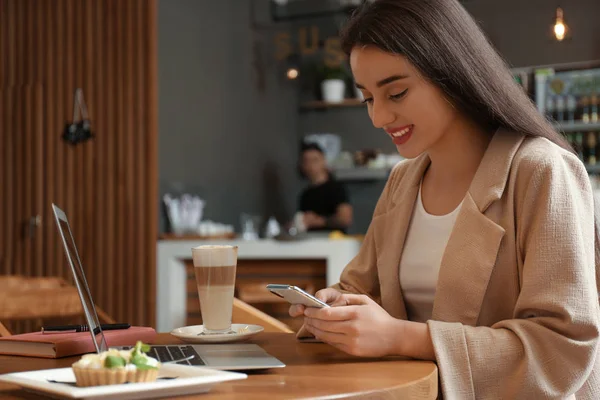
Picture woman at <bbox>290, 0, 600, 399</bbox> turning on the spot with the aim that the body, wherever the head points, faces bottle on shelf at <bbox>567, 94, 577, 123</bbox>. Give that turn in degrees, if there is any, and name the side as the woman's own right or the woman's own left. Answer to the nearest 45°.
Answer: approximately 135° to the woman's own right

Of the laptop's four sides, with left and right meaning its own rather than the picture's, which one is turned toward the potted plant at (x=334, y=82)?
left

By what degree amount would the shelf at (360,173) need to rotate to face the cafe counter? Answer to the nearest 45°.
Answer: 0° — it already faces it

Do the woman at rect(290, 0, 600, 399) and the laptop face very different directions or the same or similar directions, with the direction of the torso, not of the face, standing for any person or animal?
very different directions

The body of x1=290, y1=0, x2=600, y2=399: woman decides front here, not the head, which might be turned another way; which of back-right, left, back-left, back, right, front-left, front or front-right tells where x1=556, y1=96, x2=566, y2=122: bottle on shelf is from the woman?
back-right

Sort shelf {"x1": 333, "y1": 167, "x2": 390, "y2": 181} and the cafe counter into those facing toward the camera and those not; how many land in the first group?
2

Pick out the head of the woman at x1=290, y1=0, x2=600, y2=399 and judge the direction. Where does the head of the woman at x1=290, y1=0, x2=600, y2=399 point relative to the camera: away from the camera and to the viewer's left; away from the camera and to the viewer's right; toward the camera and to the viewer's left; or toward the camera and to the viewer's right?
toward the camera and to the viewer's left

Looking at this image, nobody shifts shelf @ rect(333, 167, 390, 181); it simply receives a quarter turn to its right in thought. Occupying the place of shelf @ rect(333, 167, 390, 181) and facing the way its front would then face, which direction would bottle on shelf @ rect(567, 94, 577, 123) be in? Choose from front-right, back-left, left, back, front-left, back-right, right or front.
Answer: back

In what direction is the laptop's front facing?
to the viewer's right

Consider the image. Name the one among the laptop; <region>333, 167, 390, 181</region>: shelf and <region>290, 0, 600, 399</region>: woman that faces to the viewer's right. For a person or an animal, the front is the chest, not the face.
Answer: the laptop

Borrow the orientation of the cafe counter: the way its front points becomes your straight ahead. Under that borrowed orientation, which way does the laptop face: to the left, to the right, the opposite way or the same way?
to the left

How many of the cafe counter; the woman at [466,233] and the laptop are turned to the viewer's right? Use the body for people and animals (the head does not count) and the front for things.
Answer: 1

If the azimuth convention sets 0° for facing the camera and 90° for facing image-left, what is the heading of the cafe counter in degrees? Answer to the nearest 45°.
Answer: approximately 0°

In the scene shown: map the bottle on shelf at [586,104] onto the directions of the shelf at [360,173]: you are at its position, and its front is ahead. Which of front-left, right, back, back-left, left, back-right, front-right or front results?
left

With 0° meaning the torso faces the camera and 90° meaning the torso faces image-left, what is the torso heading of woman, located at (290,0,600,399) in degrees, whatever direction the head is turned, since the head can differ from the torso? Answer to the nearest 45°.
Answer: approximately 45°

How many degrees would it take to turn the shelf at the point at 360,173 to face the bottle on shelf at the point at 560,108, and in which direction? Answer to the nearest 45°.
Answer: approximately 90° to its left

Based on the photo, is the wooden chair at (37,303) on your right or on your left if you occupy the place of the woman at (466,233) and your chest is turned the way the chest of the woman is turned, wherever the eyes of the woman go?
on your right
